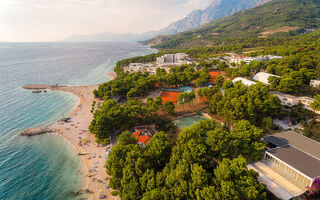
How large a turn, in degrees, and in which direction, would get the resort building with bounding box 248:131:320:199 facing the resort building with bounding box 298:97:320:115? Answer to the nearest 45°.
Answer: approximately 135° to its right

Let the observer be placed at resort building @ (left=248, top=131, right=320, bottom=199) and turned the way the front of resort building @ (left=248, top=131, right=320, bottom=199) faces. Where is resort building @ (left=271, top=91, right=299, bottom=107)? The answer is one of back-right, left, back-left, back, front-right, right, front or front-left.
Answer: back-right

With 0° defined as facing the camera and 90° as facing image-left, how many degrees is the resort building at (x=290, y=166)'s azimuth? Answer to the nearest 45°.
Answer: approximately 45°

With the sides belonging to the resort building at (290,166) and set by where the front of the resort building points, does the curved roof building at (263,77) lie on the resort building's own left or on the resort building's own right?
on the resort building's own right

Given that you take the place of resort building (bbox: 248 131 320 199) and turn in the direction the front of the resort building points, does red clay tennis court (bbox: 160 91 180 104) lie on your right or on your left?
on your right

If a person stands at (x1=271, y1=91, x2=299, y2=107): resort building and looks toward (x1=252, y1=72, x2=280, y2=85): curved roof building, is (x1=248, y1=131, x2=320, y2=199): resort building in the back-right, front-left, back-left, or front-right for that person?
back-left
